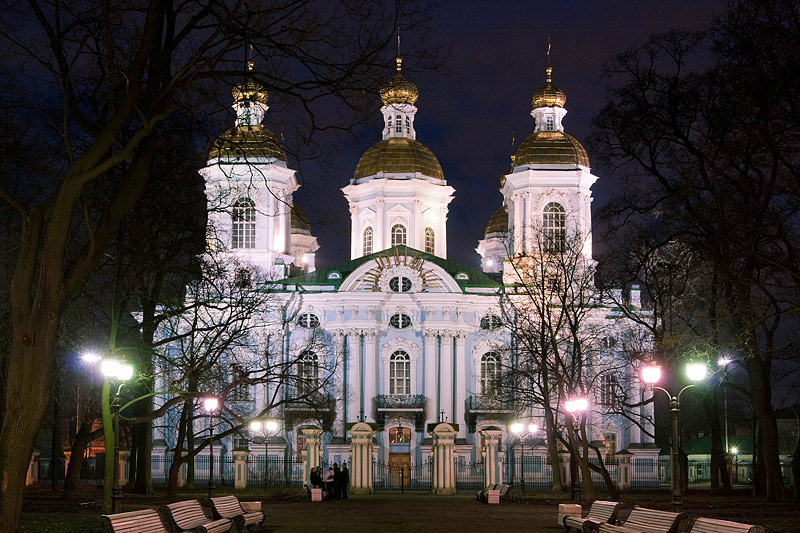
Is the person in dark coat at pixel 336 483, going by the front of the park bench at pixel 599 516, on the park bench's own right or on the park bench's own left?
on the park bench's own right

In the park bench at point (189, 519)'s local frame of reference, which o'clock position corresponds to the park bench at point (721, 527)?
the park bench at point (721, 527) is roughly at 12 o'clock from the park bench at point (189, 519).

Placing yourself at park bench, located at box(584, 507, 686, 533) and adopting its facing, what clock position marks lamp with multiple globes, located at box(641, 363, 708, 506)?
The lamp with multiple globes is roughly at 5 o'clock from the park bench.

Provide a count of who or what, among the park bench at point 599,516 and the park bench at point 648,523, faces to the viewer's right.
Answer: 0

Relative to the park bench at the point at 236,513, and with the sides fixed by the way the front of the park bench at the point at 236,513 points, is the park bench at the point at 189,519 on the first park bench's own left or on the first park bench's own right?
on the first park bench's own right

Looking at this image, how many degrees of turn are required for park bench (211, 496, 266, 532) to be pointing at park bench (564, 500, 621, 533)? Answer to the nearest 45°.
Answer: approximately 45° to its left

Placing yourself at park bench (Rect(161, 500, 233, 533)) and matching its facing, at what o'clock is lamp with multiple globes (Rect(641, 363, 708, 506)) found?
The lamp with multiple globes is roughly at 10 o'clock from the park bench.

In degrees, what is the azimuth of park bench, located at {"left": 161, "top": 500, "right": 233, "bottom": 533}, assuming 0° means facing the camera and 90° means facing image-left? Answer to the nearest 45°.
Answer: approximately 315°

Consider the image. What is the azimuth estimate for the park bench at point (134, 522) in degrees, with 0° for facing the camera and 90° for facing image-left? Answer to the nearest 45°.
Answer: approximately 315°
